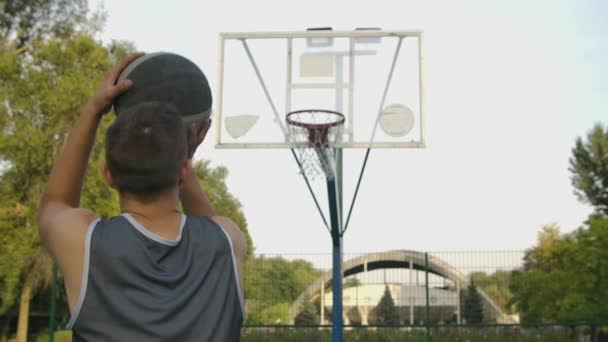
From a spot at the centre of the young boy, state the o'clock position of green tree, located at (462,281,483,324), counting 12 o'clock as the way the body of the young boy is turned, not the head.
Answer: The green tree is roughly at 1 o'clock from the young boy.

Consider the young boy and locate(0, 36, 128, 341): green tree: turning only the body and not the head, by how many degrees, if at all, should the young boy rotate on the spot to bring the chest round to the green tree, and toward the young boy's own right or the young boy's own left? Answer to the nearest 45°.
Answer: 0° — they already face it

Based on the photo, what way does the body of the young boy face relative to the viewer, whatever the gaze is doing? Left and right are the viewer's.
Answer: facing away from the viewer

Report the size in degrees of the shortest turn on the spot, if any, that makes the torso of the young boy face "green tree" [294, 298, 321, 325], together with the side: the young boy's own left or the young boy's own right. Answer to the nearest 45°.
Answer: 0° — they already face it

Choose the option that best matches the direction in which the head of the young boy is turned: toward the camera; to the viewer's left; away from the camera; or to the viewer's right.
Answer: away from the camera

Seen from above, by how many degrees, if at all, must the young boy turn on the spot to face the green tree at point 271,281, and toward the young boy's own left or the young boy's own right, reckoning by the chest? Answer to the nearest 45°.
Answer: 0° — they already face it
